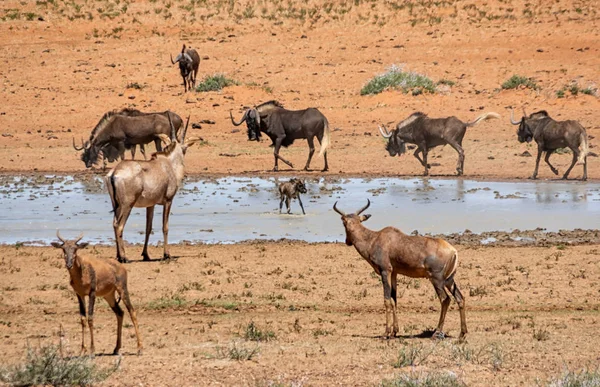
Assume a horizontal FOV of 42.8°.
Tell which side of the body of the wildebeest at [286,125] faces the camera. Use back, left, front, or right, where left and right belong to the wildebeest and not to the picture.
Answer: left

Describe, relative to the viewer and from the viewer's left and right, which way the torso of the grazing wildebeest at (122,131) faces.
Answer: facing to the left of the viewer

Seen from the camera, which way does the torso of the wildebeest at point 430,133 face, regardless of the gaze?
to the viewer's left

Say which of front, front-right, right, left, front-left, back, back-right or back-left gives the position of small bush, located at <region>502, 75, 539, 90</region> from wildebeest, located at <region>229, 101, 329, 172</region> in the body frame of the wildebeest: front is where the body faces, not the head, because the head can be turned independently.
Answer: back-right

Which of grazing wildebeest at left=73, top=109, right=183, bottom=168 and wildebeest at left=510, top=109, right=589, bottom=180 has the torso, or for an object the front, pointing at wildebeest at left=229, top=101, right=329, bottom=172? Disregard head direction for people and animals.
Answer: wildebeest at left=510, top=109, right=589, bottom=180

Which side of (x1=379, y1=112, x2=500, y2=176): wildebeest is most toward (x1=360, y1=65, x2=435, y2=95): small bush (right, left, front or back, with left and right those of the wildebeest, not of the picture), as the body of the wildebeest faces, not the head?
right

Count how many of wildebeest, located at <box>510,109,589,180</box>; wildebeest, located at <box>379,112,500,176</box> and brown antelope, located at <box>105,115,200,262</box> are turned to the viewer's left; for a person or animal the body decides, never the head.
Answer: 2

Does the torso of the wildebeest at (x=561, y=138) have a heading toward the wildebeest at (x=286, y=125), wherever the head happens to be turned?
yes

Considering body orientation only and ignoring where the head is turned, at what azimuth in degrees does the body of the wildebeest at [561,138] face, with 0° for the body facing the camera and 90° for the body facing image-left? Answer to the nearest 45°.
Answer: approximately 90°

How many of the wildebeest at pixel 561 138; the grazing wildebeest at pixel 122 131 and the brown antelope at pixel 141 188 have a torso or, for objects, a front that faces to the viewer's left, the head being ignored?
2

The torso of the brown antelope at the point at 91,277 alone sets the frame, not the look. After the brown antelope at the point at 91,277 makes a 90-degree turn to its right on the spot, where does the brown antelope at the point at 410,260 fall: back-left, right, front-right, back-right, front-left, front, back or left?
back-right

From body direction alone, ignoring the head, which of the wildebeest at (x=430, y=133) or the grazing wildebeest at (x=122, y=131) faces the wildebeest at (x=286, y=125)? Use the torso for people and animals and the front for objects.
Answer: the wildebeest at (x=430, y=133)

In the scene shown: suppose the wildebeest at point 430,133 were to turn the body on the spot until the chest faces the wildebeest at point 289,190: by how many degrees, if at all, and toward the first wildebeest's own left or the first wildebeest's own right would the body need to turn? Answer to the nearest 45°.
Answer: approximately 90° to the first wildebeest's own left
